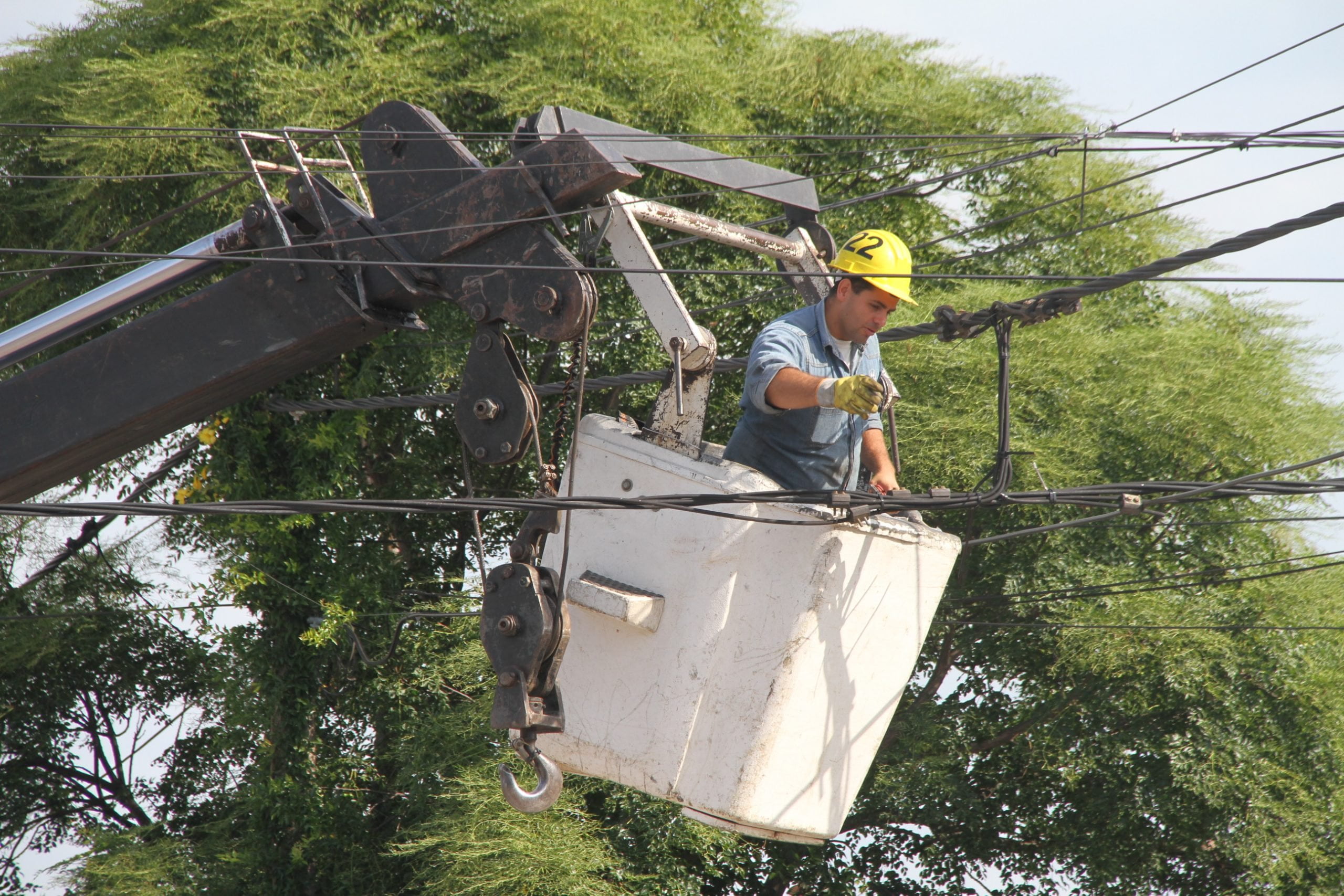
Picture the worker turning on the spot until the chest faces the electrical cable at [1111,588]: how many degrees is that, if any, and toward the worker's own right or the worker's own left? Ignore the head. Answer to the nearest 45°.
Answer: approximately 90° to the worker's own left

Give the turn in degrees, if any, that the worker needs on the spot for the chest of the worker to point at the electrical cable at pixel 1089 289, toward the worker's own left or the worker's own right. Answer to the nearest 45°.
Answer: approximately 45° to the worker's own left

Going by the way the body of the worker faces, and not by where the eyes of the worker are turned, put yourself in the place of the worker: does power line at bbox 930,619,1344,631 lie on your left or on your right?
on your left

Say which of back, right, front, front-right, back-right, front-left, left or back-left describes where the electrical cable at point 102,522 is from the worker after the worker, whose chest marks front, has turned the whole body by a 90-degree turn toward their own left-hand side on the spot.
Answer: left

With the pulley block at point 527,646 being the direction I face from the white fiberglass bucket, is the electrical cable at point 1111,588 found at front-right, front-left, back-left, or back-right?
back-right

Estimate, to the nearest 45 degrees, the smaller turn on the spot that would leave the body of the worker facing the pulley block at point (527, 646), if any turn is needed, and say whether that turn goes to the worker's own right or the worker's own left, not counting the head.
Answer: approximately 90° to the worker's own right

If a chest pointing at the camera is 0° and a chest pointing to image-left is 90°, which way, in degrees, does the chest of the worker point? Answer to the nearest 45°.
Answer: approximately 315°
